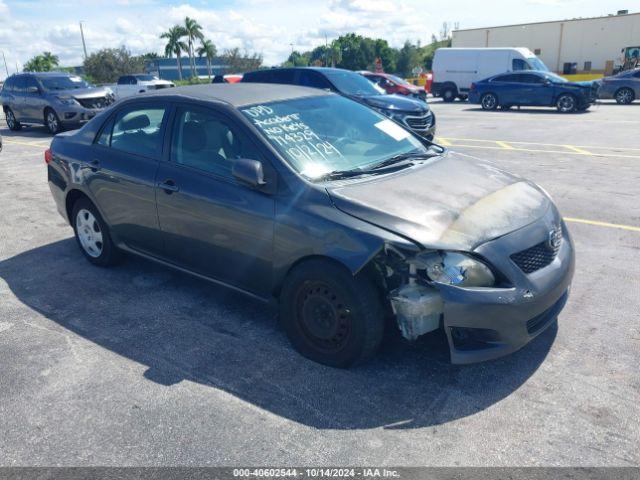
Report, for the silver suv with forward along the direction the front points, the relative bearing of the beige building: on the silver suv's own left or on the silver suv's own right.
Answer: on the silver suv's own left

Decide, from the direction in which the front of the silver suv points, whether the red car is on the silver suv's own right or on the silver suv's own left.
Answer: on the silver suv's own left

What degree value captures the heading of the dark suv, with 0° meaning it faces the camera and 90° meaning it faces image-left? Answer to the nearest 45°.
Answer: approximately 315°

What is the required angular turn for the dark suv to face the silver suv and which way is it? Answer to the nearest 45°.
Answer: approximately 135° to its right

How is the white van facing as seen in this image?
to the viewer's right

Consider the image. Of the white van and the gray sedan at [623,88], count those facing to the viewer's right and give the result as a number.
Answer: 2

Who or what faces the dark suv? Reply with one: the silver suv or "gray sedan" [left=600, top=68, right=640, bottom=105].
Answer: the silver suv

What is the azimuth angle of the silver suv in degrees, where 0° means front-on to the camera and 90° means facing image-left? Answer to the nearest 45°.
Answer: approximately 315°

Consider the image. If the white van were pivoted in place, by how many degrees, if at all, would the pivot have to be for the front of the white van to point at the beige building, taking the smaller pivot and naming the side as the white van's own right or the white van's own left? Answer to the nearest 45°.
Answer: approximately 90° to the white van's own left

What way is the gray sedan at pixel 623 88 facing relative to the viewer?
to the viewer's right

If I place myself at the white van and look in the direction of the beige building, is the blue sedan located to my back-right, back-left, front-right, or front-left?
back-right

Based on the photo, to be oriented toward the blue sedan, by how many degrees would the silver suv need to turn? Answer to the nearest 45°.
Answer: approximately 45° to its left
